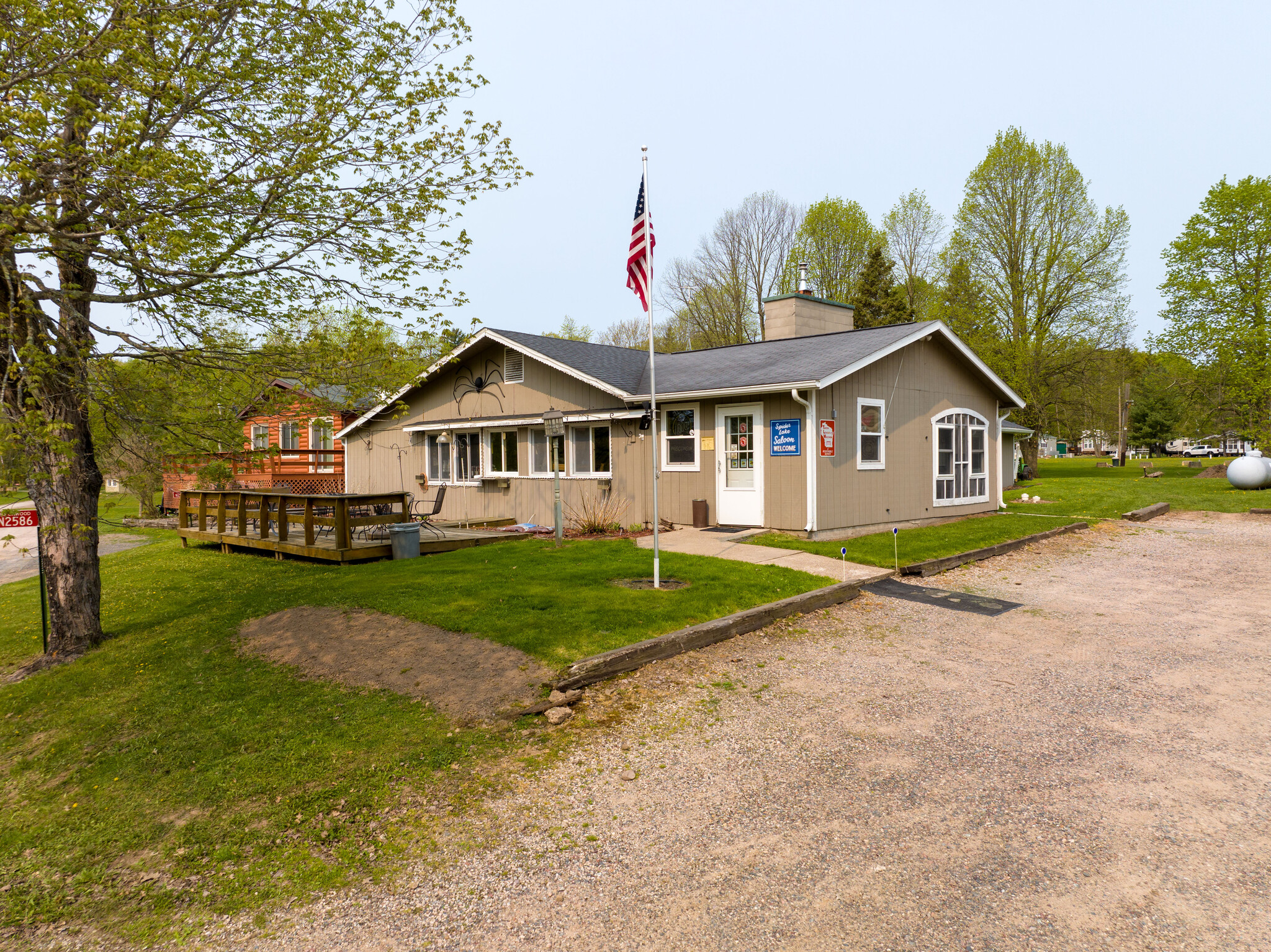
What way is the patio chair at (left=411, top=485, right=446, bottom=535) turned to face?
to the viewer's left

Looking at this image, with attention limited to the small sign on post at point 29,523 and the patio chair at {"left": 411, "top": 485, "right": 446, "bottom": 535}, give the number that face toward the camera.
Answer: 1

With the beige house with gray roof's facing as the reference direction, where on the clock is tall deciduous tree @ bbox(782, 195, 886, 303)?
The tall deciduous tree is roughly at 5 o'clock from the beige house with gray roof.

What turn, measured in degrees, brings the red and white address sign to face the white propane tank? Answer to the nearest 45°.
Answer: approximately 90° to its left

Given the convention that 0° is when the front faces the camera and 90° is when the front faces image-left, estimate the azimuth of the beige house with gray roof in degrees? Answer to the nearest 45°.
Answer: approximately 45°

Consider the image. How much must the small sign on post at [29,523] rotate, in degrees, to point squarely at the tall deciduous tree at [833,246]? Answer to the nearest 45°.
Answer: approximately 135° to its left

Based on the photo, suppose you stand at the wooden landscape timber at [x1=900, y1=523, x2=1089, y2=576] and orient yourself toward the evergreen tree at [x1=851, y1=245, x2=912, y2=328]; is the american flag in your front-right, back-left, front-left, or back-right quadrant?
back-left

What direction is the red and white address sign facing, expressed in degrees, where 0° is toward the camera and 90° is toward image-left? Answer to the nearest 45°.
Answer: approximately 0°

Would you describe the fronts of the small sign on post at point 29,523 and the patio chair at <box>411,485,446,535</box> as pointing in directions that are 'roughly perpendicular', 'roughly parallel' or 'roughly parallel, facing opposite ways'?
roughly perpendicular

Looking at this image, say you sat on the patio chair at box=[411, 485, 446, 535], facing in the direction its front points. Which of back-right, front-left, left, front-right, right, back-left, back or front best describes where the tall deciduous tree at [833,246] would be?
back-right

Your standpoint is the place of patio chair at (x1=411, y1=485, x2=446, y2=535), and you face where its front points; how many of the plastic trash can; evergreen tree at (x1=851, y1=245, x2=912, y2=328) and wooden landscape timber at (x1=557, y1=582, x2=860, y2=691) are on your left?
2

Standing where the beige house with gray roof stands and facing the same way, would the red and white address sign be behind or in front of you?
in front

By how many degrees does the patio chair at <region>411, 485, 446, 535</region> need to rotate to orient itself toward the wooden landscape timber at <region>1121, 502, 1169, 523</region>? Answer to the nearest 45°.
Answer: approximately 180°
